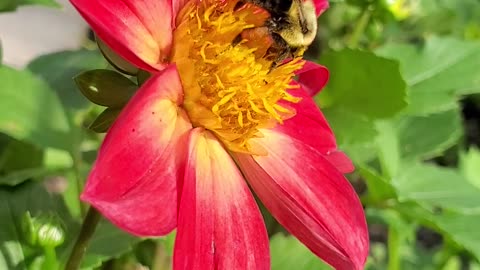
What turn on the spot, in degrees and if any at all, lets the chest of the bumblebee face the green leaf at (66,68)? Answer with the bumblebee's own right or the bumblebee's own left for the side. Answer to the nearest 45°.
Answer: approximately 45° to the bumblebee's own right

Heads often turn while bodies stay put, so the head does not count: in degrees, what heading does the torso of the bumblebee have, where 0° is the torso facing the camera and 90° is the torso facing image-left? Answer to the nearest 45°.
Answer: approximately 90°

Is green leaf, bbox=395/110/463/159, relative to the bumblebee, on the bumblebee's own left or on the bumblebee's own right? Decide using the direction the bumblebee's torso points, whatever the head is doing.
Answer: on the bumblebee's own right
